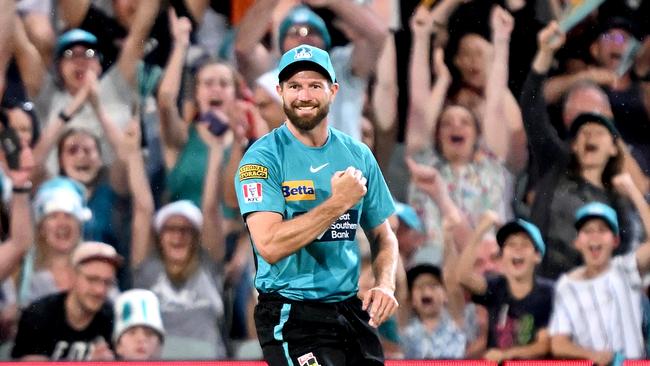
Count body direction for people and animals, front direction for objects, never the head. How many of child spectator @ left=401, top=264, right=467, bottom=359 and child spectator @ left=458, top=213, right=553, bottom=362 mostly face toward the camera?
2

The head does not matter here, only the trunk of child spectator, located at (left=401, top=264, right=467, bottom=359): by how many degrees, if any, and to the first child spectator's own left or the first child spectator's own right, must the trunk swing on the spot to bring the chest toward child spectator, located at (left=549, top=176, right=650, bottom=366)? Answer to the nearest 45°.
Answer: approximately 90° to the first child spectator's own left

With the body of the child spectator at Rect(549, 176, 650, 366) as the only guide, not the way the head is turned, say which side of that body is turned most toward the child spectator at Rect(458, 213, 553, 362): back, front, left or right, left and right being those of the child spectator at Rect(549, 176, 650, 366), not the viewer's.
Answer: right

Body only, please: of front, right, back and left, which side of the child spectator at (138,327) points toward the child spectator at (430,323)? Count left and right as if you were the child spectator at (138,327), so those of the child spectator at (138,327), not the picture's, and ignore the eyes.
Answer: left

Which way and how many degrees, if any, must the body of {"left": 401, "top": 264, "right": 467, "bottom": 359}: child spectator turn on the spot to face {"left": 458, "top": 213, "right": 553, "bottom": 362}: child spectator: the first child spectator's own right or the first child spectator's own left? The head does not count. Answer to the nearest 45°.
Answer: approximately 90° to the first child spectator's own left

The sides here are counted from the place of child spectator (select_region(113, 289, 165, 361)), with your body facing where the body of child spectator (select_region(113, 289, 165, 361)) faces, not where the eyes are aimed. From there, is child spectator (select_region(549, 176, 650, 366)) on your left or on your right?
on your left
